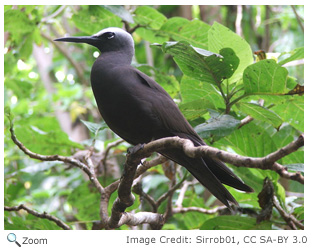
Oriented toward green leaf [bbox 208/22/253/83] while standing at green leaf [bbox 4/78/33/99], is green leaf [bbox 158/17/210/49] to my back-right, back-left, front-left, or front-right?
front-left

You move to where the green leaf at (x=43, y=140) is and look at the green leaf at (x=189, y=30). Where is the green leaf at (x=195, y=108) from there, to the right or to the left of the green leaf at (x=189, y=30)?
right

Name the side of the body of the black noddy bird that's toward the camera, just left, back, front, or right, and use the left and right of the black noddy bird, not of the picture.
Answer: left

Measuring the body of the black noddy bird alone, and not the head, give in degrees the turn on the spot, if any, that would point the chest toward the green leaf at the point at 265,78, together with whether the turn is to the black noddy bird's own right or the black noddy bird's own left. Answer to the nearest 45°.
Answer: approximately 180°

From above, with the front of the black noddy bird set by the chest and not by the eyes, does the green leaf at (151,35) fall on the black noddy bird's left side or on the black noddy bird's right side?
on the black noddy bird's right side

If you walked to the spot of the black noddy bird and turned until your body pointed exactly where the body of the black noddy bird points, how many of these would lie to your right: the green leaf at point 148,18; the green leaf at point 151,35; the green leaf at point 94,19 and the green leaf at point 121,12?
4

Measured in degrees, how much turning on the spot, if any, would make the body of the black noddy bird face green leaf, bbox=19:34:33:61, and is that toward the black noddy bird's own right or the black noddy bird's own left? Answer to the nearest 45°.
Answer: approximately 45° to the black noddy bird's own right

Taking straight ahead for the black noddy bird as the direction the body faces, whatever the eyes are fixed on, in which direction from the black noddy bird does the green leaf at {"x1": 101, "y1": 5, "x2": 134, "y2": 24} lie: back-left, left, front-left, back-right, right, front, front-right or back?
right
